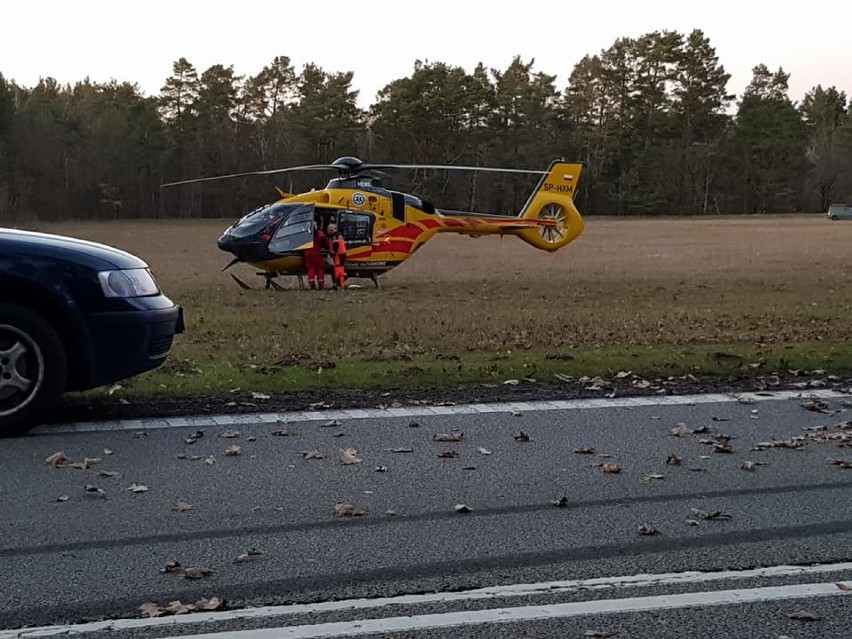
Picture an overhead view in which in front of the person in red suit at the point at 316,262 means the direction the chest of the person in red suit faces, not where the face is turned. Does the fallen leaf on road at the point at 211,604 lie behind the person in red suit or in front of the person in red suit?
behind

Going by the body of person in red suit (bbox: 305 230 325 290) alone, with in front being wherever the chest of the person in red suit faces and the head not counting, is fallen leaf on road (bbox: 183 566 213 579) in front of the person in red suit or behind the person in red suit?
behind

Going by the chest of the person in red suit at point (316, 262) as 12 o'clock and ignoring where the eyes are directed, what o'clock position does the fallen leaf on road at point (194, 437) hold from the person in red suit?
The fallen leaf on road is roughly at 6 o'clock from the person in red suit.

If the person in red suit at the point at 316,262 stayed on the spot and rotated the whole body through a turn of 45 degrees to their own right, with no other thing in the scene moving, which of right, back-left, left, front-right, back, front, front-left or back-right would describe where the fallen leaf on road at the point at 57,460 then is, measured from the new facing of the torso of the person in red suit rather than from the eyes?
back-right

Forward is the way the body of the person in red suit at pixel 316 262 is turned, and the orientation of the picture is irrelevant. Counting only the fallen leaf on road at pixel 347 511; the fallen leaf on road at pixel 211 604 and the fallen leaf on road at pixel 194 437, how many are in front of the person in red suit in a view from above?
0

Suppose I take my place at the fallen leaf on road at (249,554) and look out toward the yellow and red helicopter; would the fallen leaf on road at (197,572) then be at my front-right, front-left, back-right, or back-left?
back-left

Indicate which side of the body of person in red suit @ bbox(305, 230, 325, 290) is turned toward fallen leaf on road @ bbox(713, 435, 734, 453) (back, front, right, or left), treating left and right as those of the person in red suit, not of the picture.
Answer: back

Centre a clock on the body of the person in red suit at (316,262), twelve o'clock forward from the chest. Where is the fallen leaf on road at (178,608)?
The fallen leaf on road is roughly at 6 o'clock from the person in red suit.

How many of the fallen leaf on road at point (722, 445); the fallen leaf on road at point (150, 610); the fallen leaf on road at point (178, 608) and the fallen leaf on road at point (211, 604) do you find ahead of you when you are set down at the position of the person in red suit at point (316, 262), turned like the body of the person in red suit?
0

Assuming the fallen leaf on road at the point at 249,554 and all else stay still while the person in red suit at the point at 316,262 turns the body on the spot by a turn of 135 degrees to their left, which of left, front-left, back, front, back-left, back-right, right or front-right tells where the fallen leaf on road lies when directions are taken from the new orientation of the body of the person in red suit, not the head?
front-left

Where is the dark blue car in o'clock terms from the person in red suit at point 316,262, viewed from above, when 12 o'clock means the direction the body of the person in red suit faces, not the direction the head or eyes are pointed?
The dark blue car is roughly at 6 o'clock from the person in red suit.

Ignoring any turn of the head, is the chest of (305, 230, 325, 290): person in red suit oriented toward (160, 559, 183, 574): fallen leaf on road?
no

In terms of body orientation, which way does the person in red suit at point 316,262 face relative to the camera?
away from the camera

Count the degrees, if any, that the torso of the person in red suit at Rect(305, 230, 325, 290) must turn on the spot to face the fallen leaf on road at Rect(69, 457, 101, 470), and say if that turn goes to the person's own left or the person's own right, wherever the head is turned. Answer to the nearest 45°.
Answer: approximately 180°

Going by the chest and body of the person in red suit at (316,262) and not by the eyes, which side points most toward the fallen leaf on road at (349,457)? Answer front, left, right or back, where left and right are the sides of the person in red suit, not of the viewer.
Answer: back

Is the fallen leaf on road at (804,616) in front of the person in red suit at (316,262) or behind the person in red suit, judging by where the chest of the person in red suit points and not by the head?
behind
